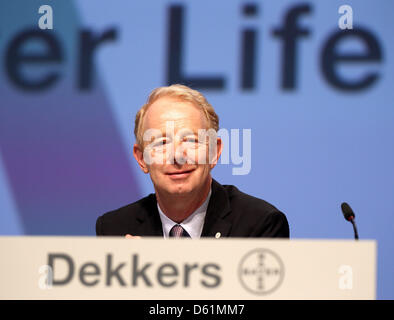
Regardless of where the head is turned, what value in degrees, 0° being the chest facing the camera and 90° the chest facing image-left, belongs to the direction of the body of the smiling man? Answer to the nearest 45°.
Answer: approximately 0°
